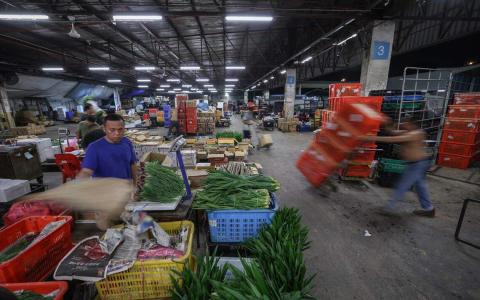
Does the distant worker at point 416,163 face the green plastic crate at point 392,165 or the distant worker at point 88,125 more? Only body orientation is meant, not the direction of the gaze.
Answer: the distant worker

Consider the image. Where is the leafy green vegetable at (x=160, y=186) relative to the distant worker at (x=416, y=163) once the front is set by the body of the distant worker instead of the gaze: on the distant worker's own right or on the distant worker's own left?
on the distant worker's own left

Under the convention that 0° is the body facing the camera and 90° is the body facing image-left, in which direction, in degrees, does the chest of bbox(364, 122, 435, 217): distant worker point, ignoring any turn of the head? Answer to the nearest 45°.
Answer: approximately 90°

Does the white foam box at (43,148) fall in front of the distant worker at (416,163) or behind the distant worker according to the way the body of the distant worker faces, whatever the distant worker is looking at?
in front

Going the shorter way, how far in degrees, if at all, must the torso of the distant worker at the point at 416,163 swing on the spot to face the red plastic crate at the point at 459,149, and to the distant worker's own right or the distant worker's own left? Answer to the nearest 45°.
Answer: approximately 90° to the distant worker's own right

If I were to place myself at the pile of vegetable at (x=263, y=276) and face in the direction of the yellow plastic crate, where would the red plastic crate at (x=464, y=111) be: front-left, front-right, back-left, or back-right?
back-right

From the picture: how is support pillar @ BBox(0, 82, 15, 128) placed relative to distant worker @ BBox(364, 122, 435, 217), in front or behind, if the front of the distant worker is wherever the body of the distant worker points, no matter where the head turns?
in front

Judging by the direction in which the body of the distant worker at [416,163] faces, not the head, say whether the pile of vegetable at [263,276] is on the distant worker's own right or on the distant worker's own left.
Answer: on the distant worker's own left

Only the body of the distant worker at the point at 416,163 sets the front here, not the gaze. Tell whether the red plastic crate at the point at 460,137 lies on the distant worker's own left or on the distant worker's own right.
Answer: on the distant worker's own right

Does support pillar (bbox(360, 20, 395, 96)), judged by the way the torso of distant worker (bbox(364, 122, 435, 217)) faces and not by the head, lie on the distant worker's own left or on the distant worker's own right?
on the distant worker's own right

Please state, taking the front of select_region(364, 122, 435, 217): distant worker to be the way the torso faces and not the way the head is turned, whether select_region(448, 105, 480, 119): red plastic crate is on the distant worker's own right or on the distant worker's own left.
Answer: on the distant worker's own right

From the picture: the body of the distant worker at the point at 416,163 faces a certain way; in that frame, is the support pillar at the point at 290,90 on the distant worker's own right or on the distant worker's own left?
on the distant worker's own right

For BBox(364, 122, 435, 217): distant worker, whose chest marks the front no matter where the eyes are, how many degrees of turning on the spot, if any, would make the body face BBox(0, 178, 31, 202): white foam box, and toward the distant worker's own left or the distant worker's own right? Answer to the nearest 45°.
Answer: approximately 45° to the distant worker's own left
